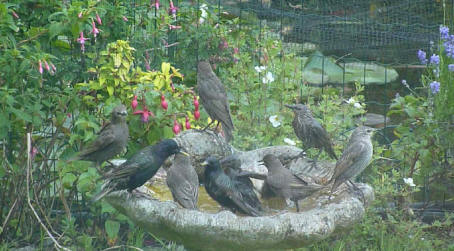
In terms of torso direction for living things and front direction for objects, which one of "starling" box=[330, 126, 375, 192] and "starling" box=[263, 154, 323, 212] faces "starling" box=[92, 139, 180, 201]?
"starling" box=[263, 154, 323, 212]

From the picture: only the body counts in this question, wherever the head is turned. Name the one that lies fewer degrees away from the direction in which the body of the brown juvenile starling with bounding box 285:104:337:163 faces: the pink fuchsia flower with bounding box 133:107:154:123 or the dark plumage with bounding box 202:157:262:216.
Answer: the pink fuchsia flower

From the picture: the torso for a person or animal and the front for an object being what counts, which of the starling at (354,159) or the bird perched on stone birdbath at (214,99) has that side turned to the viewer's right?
the starling

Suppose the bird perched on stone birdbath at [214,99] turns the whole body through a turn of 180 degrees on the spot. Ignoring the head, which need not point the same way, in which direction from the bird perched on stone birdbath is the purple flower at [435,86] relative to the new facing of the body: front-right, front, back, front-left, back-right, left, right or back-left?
front-left

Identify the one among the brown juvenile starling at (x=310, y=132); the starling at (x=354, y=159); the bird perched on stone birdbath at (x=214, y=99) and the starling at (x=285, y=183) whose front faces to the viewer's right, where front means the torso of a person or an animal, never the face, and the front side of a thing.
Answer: the starling at (x=354, y=159)

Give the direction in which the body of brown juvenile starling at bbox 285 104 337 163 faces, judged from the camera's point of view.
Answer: to the viewer's left

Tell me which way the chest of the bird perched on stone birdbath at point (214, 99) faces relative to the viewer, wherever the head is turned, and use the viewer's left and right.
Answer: facing away from the viewer and to the left of the viewer

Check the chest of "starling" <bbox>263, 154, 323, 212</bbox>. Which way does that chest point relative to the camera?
to the viewer's left

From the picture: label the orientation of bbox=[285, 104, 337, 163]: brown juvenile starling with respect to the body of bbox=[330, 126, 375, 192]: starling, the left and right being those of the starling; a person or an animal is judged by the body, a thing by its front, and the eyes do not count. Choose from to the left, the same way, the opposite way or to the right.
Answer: the opposite way

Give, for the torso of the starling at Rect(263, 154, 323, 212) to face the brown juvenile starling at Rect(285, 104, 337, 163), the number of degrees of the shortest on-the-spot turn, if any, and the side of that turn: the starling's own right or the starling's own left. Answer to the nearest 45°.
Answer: approximately 90° to the starling's own right
